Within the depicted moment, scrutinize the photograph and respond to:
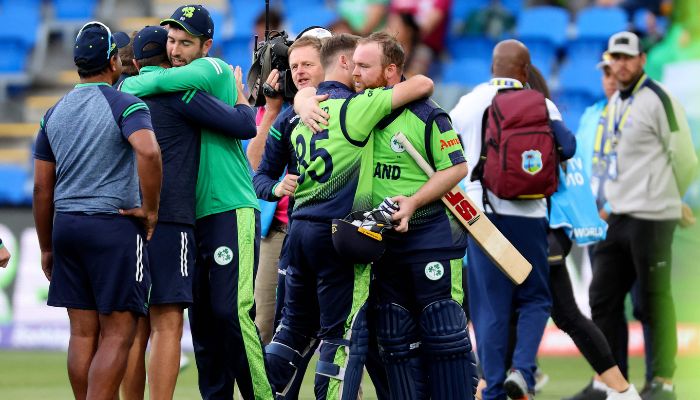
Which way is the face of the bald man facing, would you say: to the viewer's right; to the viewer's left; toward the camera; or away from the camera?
away from the camera

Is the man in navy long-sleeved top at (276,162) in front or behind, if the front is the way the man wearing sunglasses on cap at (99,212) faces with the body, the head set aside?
in front

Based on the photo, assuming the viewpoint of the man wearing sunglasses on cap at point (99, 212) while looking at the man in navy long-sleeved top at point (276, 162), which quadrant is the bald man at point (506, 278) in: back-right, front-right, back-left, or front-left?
front-right
